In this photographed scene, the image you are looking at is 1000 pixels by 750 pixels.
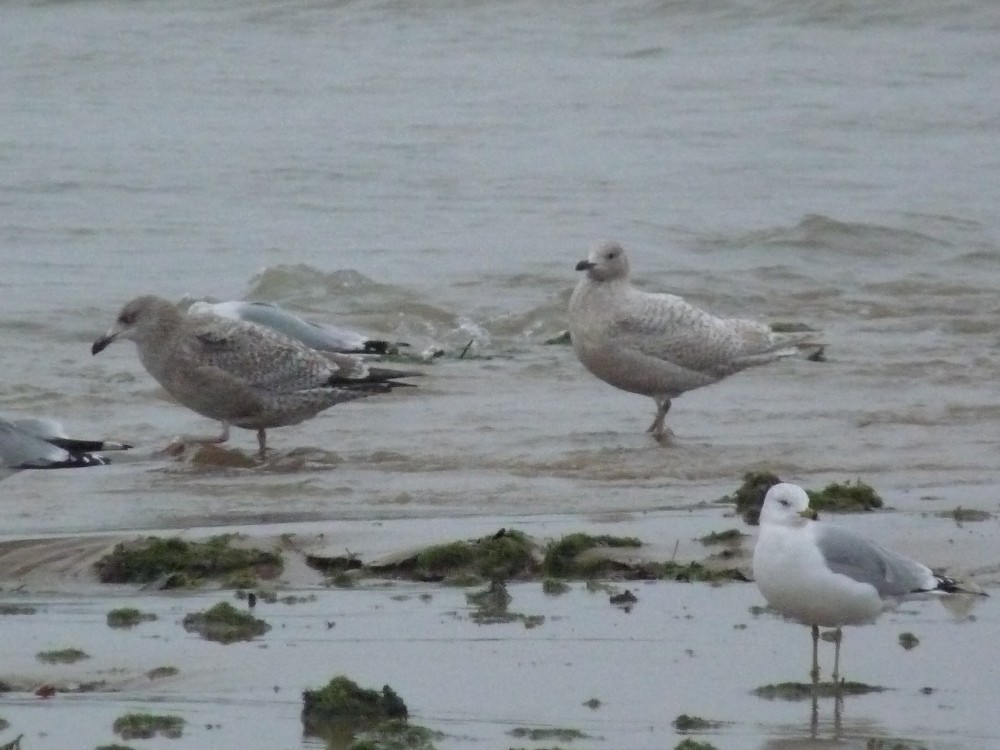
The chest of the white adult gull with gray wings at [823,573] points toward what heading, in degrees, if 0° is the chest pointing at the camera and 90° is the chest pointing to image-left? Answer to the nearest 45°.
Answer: approximately 45°

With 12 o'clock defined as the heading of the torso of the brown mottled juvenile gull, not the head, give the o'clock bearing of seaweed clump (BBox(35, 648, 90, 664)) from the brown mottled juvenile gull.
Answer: The seaweed clump is roughly at 9 o'clock from the brown mottled juvenile gull.

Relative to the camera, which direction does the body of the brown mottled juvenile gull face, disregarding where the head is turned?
to the viewer's left

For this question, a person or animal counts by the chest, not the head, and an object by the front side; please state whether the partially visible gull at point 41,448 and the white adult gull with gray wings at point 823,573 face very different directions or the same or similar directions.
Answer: same or similar directions

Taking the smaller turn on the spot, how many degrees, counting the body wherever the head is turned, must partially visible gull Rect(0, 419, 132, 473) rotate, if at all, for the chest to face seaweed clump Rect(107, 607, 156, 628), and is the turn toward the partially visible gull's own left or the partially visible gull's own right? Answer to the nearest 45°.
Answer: approximately 90° to the partially visible gull's own left

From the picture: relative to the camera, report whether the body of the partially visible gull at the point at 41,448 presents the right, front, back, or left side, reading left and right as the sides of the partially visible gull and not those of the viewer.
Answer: left

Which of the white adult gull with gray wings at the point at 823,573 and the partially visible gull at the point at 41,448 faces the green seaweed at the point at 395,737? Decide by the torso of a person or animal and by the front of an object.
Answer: the white adult gull with gray wings

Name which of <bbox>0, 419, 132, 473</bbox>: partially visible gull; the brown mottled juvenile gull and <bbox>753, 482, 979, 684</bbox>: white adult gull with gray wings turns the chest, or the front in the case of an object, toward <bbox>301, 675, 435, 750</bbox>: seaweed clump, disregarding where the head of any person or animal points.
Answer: the white adult gull with gray wings

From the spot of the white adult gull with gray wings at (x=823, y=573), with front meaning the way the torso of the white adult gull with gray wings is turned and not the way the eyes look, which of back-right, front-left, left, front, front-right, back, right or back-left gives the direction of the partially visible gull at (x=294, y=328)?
right

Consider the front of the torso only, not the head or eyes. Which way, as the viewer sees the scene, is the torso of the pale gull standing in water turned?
to the viewer's left

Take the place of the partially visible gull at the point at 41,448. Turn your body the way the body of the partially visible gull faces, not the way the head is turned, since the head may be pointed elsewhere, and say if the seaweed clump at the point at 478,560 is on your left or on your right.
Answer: on your left

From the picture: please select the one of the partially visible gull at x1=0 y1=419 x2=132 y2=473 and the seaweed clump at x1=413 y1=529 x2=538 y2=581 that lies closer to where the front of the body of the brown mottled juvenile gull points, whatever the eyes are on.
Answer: the partially visible gull

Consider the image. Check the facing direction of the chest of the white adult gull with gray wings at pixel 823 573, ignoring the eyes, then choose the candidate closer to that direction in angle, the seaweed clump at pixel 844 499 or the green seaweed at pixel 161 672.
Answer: the green seaweed

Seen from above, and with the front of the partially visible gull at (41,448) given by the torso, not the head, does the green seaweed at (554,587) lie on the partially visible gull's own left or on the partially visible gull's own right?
on the partially visible gull's own left

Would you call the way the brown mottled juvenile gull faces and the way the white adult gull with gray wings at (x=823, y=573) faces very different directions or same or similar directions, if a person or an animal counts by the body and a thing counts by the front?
same or similar directions
